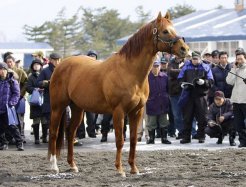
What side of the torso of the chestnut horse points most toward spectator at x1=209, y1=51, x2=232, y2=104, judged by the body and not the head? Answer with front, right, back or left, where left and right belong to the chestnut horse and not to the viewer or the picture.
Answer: left

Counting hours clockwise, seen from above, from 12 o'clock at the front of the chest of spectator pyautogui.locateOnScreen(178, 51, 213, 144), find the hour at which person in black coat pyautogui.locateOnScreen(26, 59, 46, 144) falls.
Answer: The person in black coat is roughly at 3 o'clock from the spectator.

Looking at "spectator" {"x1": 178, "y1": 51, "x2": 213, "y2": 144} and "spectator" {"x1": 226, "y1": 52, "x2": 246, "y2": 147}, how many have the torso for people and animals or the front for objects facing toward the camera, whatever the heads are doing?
2

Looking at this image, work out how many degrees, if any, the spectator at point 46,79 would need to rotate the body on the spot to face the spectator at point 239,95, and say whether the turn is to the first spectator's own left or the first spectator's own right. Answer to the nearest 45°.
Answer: approximately 45° to the first spectator's own left

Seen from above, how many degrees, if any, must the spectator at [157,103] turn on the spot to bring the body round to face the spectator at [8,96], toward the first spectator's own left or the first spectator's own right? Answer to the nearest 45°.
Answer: approximately 90° to the first spectator's own right

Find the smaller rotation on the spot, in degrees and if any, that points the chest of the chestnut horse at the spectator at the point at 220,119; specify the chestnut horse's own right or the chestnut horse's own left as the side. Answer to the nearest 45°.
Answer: approximately 90° to the chestnut horse's own left

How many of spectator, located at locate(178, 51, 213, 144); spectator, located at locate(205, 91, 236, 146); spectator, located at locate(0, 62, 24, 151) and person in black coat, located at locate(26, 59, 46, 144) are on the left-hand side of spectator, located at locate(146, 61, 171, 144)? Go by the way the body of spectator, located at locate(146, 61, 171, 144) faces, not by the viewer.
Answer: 2

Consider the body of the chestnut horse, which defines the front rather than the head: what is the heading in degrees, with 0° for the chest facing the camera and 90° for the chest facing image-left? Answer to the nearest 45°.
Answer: approximately 315°

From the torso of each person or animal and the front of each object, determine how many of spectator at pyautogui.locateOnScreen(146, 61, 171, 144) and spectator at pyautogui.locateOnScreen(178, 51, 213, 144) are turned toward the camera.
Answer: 2

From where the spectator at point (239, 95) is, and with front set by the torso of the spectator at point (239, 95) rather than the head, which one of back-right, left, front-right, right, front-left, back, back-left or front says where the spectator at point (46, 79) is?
right
